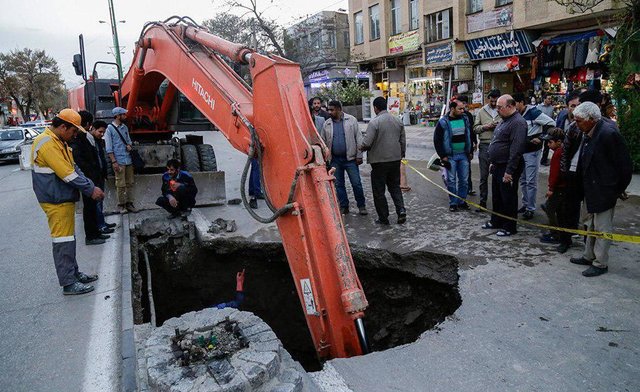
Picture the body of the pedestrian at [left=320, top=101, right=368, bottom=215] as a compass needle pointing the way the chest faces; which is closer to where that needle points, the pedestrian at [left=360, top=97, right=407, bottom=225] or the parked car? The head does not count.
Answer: the pedestrian

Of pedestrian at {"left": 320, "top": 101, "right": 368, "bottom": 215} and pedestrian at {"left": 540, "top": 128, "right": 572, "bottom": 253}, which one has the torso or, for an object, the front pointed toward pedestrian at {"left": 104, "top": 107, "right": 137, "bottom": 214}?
pedestrian at {"left": 540, "top": 128, "right": 572, "bottom": 253}

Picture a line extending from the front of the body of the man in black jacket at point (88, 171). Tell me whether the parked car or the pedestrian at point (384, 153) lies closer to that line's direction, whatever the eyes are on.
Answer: the pedestrian

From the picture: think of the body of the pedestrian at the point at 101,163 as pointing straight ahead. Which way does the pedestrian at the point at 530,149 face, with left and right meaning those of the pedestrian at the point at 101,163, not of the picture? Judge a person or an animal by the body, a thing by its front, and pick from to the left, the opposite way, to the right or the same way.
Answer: the opposite way

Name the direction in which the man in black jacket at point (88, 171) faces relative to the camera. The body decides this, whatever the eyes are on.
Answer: to the viewer's right

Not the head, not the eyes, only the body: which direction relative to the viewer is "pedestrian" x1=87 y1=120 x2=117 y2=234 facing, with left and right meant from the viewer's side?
facing to the right of the viewer

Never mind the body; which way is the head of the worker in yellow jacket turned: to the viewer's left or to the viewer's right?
to the viewer's right

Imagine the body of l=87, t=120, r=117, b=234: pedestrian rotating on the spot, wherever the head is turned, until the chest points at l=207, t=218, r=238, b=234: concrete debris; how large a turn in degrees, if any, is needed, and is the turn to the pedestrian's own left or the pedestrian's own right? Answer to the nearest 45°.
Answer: approximately 45° to the pedestrian's own right

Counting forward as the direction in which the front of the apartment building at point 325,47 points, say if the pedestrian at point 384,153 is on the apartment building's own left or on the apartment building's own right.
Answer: on the apartment building's own left

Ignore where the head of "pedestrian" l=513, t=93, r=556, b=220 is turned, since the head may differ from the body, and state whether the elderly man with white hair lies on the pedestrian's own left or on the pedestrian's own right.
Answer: on the pedestrian's own left
